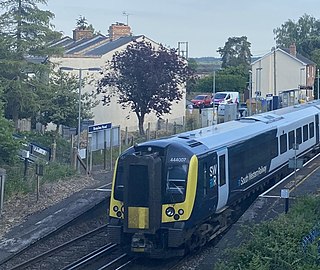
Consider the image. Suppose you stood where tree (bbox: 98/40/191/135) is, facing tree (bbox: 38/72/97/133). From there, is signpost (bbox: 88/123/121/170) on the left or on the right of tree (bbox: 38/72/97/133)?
left

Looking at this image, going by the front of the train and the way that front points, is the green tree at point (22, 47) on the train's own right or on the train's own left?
on the train's own right

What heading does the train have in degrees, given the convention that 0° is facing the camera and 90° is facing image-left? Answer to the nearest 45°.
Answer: approximately 45°

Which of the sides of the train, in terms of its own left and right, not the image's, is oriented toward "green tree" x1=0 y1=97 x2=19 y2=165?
right

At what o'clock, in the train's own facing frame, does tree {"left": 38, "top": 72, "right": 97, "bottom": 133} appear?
The tree is roughly at 4 o'clock from the train.
